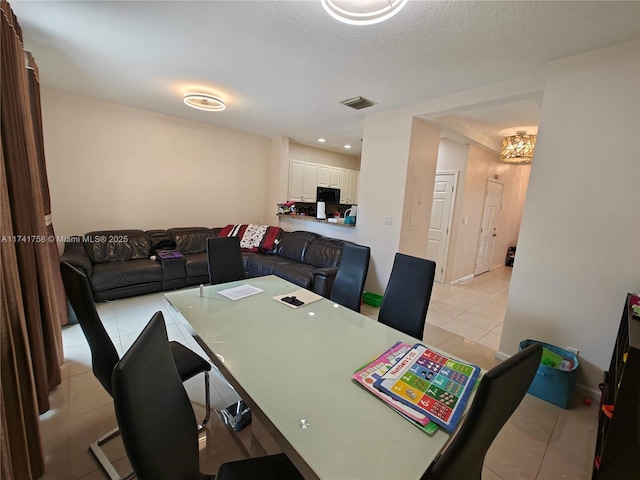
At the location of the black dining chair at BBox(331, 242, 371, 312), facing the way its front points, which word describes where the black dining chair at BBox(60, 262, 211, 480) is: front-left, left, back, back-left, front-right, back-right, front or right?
front

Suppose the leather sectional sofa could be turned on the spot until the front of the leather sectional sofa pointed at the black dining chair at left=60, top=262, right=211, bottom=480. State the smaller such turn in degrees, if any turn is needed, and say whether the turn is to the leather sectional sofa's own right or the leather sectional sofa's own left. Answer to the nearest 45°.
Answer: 0° — it already faces it

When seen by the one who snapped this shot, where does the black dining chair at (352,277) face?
facing the viewer and to the left of the viewer

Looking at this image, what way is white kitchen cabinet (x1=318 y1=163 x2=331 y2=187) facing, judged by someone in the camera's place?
facing the viewer and to the right of the viewer

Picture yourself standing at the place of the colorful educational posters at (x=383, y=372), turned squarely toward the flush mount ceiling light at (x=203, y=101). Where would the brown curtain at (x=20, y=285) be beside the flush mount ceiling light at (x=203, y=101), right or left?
left

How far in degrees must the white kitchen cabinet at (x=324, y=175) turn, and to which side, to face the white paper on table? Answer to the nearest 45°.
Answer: approximately 45° to its right

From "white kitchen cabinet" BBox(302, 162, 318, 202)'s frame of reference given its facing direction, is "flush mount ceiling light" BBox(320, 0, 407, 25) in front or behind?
in front

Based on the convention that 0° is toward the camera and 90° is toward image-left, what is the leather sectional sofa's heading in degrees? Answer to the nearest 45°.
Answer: approximately 0°

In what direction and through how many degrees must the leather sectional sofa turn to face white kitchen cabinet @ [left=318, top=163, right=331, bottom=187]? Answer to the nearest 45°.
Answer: approximately 135° to its left

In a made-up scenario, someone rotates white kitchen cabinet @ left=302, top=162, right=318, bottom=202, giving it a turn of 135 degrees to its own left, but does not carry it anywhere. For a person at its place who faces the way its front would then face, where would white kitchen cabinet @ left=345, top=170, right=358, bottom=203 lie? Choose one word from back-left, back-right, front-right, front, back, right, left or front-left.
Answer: front-right

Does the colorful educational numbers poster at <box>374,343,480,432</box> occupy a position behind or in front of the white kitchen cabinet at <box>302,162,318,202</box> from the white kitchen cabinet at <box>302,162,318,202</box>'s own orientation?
in front

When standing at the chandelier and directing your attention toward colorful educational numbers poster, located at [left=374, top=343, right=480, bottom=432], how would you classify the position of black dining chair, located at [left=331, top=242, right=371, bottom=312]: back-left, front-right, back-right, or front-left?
front-right

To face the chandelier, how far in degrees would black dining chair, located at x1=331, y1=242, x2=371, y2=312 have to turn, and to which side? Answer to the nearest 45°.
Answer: approximately 180°
